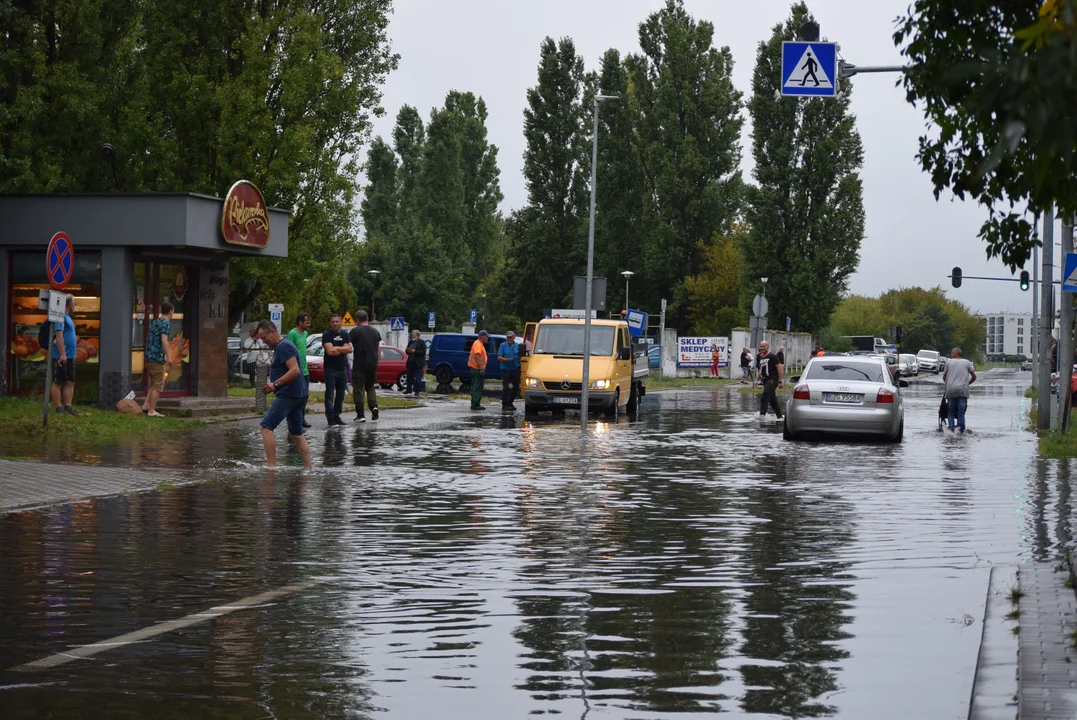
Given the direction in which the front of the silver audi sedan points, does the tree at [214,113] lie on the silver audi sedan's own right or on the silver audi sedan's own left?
on the silver audi sedan's own left

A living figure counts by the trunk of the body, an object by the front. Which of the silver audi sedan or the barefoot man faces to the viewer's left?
the barefoot man

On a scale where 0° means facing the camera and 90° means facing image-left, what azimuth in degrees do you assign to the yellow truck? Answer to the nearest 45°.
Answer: approximately 0°

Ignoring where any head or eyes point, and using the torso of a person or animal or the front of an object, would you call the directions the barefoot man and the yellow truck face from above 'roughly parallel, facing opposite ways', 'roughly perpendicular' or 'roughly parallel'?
roughly perpendicular

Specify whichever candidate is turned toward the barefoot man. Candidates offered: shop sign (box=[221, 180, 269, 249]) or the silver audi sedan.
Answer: the shop sign

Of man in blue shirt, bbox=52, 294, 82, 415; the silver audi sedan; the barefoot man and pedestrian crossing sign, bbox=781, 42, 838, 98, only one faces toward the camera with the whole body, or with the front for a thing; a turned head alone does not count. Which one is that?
the pedestrian crossing sign

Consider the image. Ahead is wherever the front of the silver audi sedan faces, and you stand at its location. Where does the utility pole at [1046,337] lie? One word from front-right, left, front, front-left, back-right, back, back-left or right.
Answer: front-right

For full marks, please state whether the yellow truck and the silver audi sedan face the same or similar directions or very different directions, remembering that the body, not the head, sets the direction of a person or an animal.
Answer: very different directions

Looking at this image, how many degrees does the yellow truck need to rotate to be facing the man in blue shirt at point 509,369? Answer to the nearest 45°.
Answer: approximately 45° to its right

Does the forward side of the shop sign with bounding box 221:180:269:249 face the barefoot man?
yes
